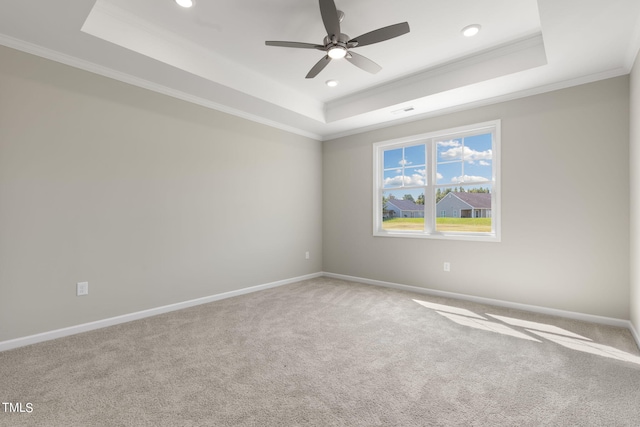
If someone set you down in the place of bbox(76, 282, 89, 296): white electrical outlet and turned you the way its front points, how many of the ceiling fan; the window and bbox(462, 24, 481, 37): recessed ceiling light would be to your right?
0

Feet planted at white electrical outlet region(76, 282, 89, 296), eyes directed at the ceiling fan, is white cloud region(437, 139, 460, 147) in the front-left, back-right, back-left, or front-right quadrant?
front-left

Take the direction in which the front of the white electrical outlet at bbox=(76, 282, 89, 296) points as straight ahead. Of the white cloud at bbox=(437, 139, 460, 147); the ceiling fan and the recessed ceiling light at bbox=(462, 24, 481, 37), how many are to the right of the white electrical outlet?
0

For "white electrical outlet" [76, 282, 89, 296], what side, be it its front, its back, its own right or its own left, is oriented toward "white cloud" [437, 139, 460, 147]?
left

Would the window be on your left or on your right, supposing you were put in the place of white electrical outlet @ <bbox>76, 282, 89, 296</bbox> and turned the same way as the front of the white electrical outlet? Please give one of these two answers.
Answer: on your left

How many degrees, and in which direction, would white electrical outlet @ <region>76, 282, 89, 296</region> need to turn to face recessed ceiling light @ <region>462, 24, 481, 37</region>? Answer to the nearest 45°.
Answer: approximately 45° to its left

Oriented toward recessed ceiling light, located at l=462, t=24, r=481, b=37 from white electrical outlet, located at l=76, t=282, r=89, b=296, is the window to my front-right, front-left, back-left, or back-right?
front-left

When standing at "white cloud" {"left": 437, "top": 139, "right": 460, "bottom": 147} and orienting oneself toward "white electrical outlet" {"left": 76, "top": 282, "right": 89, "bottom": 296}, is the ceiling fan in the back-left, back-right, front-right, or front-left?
front-left

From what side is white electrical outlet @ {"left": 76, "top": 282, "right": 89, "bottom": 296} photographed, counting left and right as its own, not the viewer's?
front

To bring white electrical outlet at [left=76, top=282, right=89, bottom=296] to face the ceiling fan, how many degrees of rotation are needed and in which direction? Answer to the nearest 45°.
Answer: approximately 45° to its left
